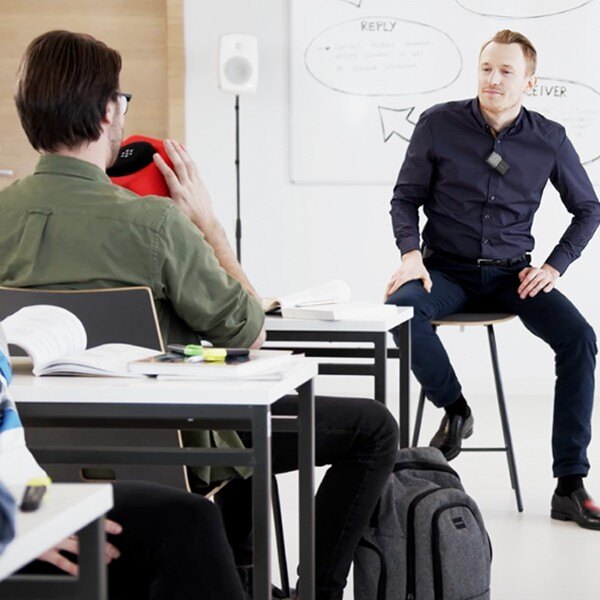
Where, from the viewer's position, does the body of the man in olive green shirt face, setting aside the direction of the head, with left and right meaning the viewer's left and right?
facing away from the viewer and to the right of the viewer

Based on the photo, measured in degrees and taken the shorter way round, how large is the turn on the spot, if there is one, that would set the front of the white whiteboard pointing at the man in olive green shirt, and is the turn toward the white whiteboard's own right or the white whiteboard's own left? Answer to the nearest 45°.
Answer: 0° — it already faces them

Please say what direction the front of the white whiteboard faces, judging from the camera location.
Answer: facing the viewer

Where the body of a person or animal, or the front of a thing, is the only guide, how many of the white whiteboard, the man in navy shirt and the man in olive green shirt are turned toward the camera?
2

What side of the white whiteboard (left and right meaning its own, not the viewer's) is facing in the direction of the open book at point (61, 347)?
front

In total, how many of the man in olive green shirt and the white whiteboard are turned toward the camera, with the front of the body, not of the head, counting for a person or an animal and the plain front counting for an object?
1

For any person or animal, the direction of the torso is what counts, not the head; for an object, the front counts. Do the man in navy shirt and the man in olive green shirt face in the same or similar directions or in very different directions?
very different directions

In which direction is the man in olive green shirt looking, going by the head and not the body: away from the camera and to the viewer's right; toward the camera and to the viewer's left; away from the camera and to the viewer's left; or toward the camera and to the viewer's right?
away from the camera and to the viewer's right

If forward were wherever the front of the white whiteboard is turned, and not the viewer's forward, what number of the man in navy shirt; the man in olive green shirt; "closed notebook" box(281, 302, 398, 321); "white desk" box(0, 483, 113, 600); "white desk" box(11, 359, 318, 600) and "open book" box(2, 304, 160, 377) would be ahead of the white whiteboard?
6

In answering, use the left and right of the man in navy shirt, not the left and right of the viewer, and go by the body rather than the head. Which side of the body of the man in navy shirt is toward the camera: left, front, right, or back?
front

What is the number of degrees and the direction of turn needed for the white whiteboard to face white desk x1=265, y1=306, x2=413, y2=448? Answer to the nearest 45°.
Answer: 0° — it already faces it

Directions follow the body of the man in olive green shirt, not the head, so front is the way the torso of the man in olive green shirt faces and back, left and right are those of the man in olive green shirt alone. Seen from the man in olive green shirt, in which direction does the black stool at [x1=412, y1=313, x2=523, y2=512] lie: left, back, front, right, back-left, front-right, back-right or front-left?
front

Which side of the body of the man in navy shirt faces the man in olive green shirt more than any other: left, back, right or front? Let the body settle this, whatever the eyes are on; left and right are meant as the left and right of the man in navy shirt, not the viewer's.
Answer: front

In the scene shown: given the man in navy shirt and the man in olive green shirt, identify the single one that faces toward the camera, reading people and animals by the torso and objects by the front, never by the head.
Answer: the man in navy shirt

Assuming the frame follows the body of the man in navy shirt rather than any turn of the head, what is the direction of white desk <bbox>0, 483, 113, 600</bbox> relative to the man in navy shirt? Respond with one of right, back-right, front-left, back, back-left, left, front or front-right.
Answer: front

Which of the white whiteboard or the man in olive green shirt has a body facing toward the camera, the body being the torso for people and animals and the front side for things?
the white whiteboard

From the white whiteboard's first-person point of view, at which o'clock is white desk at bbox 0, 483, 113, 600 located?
The white desk is roughly at 12 o'clock from the white whiteboard.
